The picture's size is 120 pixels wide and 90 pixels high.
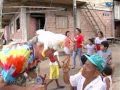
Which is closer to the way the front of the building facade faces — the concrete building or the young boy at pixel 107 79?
the young boy

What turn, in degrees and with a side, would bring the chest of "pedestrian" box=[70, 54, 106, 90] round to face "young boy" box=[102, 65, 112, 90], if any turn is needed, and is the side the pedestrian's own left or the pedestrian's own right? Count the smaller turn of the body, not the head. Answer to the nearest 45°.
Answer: approximately 135° to the pedestrian's own right

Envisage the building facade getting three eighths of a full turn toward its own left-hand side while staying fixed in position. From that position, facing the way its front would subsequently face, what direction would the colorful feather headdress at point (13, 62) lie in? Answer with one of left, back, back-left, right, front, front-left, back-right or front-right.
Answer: back-right

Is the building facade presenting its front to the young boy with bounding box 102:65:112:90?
yes

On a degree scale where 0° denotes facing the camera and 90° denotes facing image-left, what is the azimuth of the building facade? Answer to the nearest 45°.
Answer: approximately 0°
